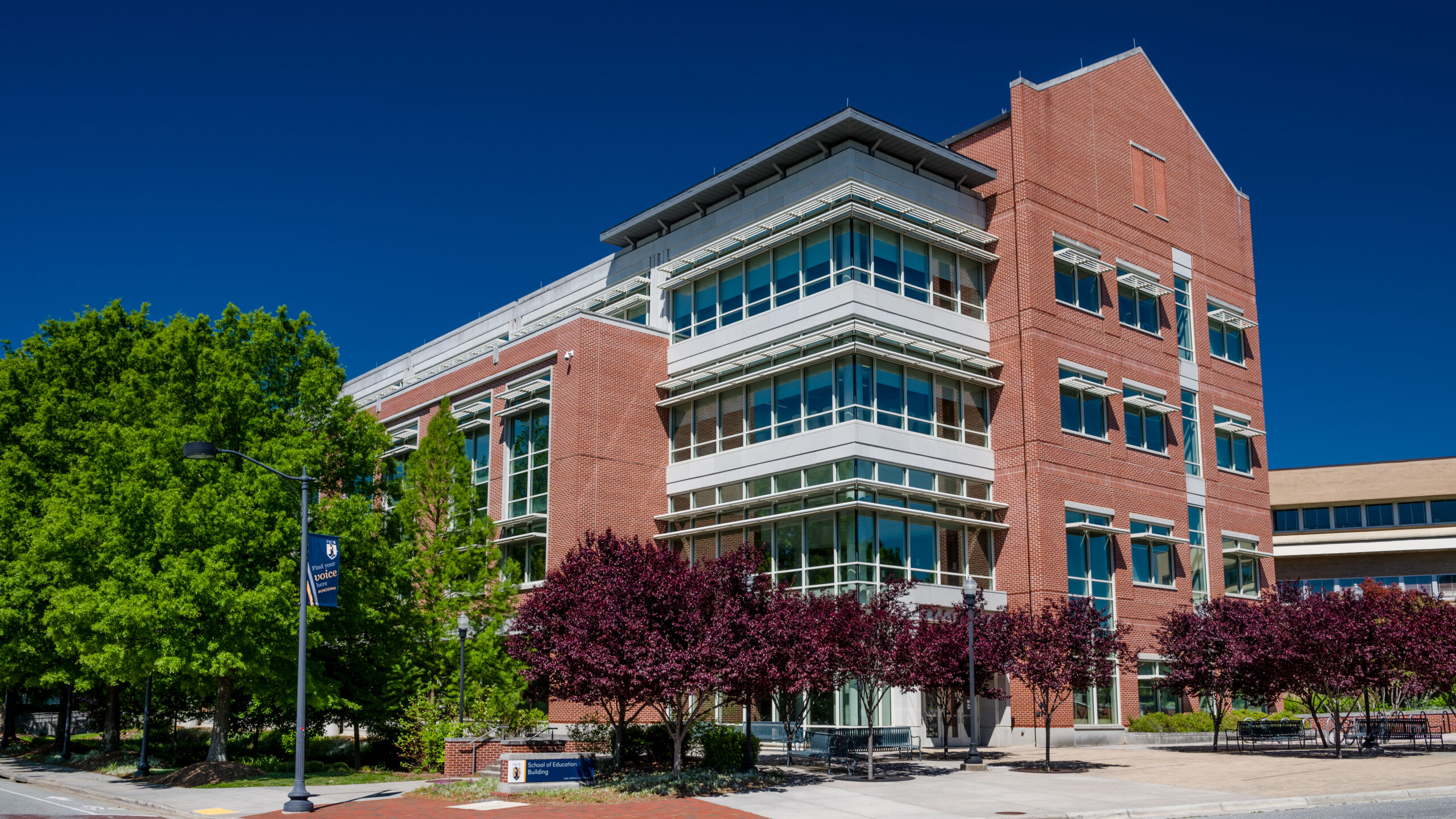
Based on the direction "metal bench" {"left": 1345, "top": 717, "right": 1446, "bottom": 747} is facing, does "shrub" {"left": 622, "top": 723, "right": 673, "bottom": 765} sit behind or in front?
in front

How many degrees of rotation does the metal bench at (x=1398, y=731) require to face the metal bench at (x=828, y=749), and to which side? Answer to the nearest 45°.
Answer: approximately 45° to its right

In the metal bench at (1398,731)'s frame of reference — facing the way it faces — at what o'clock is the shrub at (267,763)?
The shrub is roughly at 2 o'clock from the metal bench.

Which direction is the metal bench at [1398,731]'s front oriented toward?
toward the camera

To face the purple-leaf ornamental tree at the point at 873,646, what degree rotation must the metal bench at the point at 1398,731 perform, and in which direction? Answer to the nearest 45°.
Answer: approximately 45° to its right

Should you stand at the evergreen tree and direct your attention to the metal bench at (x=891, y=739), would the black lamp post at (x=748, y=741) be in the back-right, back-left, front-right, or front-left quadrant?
front-right

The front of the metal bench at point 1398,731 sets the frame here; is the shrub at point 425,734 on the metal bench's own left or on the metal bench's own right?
on the metal bench's own right

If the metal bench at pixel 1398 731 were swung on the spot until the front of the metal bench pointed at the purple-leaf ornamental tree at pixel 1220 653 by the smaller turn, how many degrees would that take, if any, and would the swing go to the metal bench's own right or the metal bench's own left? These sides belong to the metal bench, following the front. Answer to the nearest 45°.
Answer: approximately 45° to the metal bench's own right

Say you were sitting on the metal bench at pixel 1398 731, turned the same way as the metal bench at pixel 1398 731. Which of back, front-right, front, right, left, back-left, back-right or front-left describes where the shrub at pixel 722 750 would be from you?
front-right

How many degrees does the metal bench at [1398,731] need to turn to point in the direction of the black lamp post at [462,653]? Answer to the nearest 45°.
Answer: approximately 45° to its right

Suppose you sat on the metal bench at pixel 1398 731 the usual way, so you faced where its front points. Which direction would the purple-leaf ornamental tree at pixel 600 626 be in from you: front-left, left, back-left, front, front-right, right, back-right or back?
front-right

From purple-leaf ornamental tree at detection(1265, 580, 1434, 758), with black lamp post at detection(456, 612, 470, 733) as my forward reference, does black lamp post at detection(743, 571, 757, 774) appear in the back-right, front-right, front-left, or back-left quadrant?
front-left
